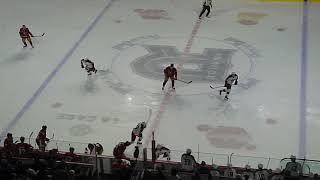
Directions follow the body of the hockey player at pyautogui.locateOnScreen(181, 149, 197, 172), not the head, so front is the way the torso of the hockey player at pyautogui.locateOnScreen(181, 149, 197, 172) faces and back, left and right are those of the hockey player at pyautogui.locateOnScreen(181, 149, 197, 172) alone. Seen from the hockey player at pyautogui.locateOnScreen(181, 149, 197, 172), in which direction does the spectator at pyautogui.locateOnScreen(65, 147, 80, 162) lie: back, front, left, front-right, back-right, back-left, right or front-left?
left

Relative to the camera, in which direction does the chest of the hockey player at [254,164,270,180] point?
away from the camera

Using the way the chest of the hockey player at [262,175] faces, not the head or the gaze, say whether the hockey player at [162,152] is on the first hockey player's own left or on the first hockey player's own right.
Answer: on the first hockey player's own left

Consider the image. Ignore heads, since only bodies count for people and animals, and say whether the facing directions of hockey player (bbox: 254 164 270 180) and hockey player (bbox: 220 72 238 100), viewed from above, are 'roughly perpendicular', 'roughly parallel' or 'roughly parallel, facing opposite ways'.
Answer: roughly perpendicular

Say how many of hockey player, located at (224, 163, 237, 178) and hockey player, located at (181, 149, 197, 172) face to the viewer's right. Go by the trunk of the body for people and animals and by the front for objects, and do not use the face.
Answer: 0

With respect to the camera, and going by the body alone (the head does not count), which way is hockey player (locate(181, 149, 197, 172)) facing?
away from the camera

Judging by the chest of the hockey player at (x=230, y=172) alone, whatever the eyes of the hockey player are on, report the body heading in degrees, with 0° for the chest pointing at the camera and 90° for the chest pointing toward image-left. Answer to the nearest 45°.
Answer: approximately 180°

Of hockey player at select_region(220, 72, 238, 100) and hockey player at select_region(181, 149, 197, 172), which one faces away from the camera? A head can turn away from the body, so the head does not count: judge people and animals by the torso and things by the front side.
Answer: the hockey player at select_region(181, 149, 197, 172)

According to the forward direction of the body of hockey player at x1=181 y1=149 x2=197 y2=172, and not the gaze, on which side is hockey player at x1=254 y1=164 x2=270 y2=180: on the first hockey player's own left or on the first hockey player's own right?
on the first hockey player's own right

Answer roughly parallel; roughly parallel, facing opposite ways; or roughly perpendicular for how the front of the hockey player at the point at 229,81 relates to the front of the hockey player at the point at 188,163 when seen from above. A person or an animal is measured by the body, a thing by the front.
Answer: roughly perpendicular

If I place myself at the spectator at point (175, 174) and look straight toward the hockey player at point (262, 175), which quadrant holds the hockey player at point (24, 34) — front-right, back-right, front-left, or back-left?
back-left
